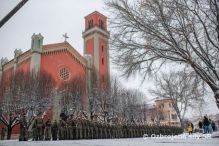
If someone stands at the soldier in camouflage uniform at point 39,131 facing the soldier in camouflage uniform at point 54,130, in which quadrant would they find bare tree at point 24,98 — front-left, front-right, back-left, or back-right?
back-left

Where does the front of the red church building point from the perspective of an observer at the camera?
facing the viewer and to the right of the viewer

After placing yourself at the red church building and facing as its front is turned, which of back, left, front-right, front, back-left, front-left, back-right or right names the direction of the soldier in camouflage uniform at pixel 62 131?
front-right

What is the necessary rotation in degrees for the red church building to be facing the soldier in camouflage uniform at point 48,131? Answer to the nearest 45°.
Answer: approximately 45° to its right

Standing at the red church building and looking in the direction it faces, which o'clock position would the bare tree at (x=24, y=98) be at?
The bare tree is roughly at 2 o'clock from the red church building.

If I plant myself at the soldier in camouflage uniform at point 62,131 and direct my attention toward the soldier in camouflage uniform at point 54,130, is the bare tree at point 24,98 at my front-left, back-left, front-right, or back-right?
front-right

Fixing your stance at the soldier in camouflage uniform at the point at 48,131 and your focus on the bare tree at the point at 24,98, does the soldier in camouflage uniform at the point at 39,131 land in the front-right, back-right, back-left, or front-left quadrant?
front-left
